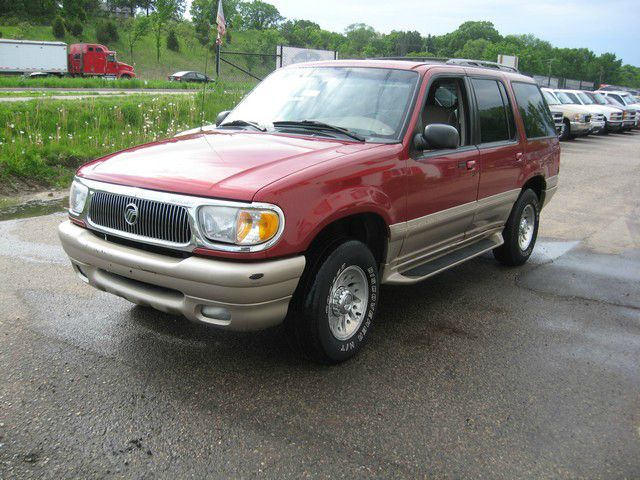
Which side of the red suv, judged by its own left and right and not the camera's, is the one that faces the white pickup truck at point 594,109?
back

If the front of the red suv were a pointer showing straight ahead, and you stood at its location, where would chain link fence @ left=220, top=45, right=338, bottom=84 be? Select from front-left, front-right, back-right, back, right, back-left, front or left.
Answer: back-right

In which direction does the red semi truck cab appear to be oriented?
to the viewer's right

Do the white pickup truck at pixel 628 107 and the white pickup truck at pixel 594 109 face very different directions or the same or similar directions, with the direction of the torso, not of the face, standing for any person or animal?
same or similar directions

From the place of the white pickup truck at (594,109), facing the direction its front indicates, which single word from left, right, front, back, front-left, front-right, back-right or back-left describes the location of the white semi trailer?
back-right

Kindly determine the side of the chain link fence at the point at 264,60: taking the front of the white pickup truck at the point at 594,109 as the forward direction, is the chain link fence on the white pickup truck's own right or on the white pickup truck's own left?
on the white pickup truck's own right

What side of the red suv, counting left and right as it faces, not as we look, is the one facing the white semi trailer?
right

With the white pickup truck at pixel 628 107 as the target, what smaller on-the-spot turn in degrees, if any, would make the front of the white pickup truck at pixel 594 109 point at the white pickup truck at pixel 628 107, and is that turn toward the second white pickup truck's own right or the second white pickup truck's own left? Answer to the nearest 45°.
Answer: approximately 135° to the second white pickup truck's own left

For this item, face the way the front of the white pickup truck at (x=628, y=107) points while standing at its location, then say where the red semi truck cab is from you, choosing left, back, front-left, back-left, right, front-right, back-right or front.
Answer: back-right

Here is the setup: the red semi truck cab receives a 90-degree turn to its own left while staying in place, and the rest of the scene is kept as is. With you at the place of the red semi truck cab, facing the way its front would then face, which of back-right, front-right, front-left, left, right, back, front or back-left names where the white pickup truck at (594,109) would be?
back-right

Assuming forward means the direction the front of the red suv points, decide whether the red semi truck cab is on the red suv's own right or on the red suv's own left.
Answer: on the red suv's own right

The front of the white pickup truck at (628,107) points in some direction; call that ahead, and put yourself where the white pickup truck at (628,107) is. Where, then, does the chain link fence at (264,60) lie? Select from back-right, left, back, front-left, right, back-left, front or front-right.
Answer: right

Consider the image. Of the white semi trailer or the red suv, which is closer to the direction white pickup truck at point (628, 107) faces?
the red suv

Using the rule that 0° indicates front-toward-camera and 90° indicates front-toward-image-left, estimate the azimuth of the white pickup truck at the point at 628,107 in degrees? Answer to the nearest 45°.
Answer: approximately 315°

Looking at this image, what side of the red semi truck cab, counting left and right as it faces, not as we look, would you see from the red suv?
right

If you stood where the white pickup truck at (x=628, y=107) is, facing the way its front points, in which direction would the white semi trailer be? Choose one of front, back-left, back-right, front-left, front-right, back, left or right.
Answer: back-right

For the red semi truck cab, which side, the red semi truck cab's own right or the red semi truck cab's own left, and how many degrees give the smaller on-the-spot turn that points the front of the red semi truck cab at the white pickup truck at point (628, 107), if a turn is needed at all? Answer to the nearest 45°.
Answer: approximately 45° to the red semi truck cab's own right

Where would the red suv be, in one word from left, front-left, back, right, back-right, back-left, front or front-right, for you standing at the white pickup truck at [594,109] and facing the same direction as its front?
front-right
